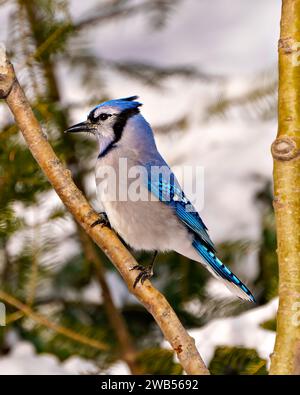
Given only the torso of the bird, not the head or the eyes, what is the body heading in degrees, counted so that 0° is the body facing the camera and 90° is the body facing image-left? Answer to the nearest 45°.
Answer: approximately 90°

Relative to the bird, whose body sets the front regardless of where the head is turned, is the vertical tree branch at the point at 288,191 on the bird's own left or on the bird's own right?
on the bird's own left
